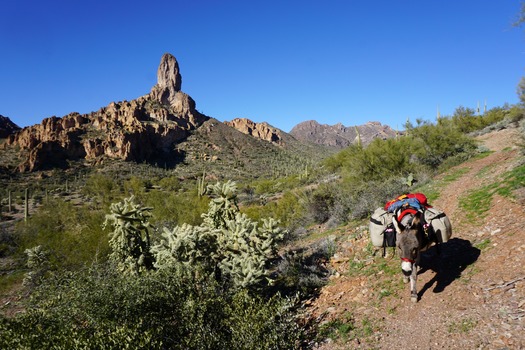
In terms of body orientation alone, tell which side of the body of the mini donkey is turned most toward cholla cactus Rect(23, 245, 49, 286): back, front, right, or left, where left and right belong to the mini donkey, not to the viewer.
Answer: right

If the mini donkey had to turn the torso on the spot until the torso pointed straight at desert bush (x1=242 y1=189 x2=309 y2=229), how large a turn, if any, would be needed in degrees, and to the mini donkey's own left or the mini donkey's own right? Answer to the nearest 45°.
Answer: approximately 135° to the mini donkey's own right

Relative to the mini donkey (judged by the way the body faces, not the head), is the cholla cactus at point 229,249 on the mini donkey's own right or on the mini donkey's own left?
on the mini donkey's own right

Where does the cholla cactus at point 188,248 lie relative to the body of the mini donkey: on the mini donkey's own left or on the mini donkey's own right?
on the mini donkey's own right

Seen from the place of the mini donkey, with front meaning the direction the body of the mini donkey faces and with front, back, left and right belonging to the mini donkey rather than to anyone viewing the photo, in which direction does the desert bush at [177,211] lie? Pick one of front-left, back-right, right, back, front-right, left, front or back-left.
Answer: back-right

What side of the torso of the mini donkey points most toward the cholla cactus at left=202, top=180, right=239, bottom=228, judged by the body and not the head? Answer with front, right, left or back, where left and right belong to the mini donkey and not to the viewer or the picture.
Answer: right

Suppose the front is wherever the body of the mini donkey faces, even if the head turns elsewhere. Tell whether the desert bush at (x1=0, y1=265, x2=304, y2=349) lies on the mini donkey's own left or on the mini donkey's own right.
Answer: on the mini donkey's own right

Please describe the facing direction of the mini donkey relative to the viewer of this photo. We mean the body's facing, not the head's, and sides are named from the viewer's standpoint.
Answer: facing the viewer
